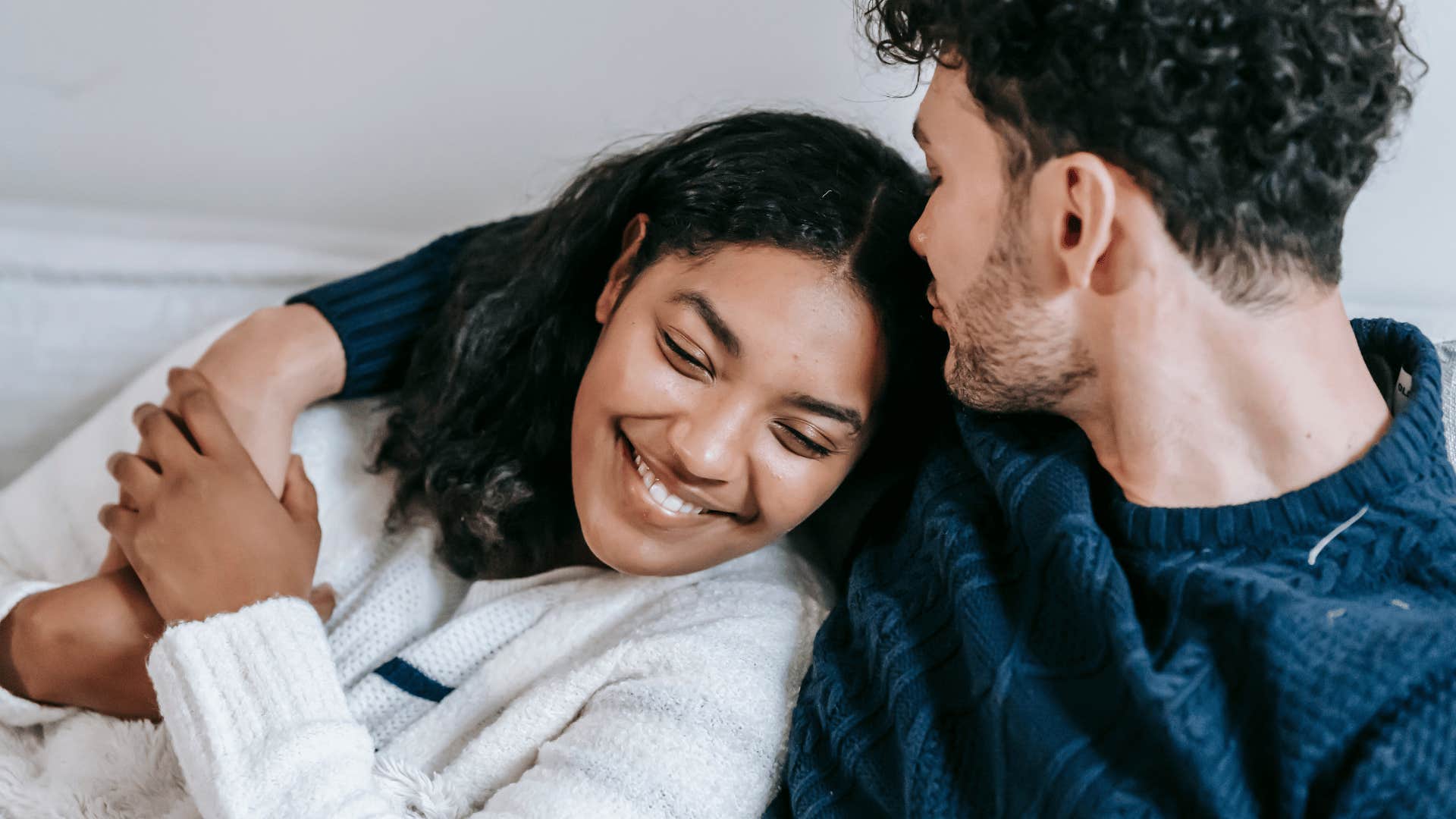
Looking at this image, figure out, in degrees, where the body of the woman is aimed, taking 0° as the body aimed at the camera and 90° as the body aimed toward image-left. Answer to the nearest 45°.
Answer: approximately 45°

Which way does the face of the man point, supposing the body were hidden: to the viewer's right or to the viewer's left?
to the viewer's left
